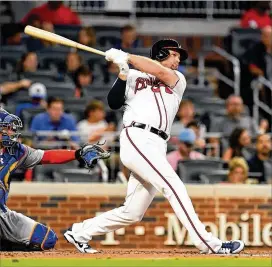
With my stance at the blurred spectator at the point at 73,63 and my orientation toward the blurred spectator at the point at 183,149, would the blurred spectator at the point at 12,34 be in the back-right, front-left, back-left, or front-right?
back-right

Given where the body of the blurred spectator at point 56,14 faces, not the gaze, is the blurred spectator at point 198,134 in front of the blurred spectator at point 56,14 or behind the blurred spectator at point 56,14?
in front

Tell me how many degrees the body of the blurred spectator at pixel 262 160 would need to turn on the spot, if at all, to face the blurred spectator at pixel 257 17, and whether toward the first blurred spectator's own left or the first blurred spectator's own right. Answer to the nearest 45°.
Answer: approximately 180°

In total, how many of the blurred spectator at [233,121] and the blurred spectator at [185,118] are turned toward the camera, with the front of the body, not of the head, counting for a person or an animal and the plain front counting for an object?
2

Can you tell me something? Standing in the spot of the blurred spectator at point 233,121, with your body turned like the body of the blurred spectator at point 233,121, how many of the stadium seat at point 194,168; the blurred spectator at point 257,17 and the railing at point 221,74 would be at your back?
2

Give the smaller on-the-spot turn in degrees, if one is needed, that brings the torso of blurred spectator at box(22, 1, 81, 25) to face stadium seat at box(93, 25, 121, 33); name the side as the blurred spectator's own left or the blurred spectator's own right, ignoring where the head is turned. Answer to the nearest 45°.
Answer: approximately 90° to the blurred spectator's own left
